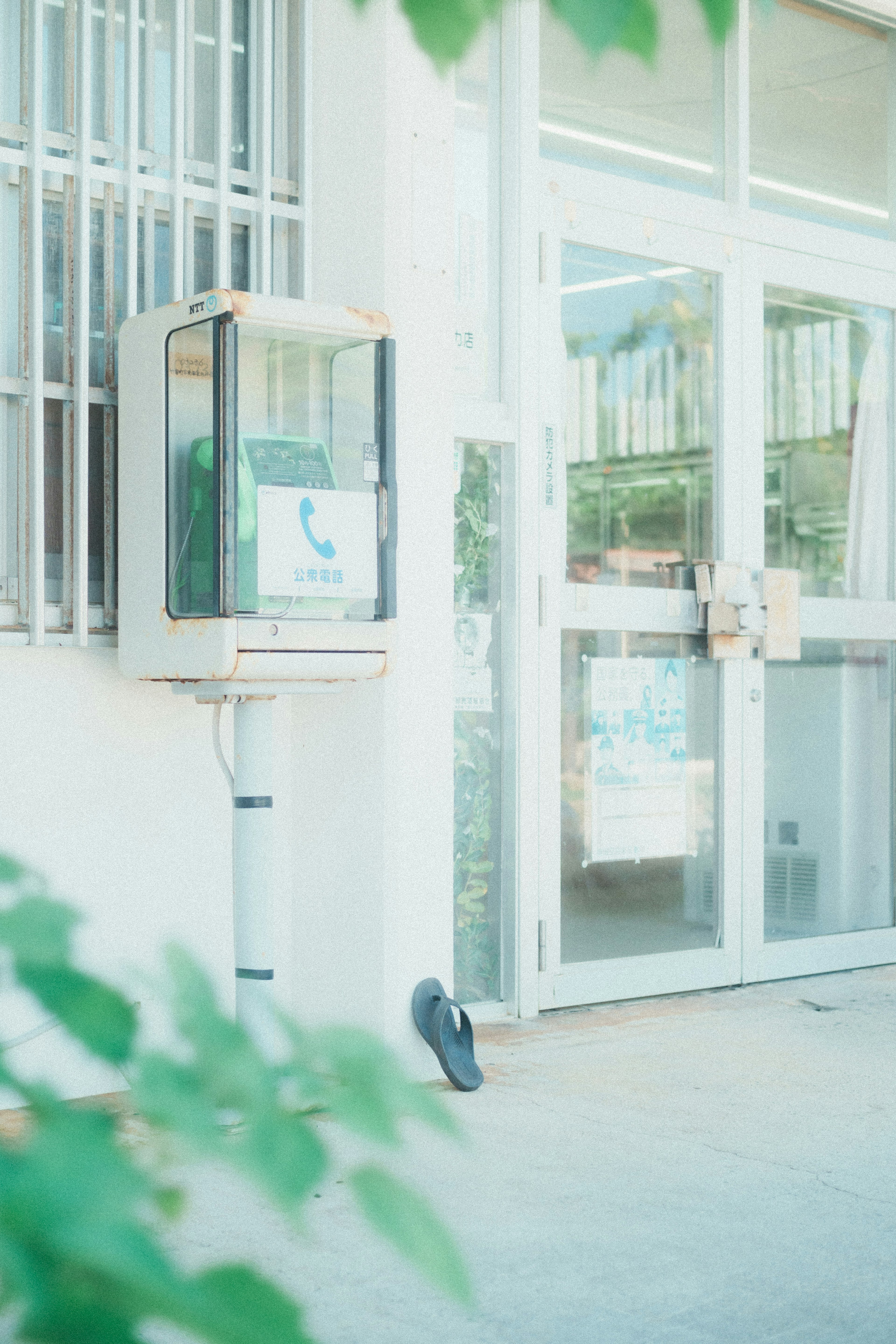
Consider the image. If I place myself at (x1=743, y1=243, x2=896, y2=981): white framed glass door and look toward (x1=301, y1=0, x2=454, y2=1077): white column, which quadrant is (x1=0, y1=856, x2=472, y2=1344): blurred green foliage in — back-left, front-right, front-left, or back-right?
front-left

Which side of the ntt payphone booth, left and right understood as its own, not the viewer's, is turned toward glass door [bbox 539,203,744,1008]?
left

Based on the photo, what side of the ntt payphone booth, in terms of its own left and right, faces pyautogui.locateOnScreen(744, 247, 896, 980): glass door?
left

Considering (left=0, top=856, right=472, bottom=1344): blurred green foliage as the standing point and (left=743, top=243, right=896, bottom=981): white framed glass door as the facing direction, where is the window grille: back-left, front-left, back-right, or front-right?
front-left

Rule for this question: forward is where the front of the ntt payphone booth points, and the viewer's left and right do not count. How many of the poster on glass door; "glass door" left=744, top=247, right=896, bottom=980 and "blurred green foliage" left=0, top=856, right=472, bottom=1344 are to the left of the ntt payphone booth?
2

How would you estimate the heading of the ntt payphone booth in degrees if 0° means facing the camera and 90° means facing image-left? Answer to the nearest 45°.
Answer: approximately 315°

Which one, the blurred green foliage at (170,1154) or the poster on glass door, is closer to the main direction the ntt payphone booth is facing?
the blurred green foliage

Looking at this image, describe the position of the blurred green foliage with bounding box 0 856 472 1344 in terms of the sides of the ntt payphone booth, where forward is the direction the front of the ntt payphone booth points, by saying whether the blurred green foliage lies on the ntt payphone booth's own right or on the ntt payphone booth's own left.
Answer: on the ntt payphone booth's own right

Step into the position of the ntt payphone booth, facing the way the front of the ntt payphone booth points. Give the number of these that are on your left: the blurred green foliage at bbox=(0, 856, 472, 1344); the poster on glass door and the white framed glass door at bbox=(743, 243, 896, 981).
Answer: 2

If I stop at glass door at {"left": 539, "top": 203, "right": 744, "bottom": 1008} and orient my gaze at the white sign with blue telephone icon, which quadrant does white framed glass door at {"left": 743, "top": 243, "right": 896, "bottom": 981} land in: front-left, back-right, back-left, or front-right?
back-left

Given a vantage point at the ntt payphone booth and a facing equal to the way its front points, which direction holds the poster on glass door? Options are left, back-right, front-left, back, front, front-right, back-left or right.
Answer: left

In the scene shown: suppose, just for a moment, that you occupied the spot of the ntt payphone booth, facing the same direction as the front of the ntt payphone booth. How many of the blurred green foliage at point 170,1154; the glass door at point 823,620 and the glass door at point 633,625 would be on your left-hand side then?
2
